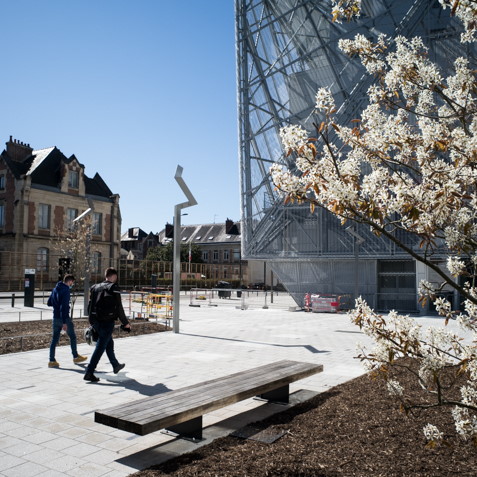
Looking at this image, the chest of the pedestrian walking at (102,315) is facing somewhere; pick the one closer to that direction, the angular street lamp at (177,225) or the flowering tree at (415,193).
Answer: the angular street lamp

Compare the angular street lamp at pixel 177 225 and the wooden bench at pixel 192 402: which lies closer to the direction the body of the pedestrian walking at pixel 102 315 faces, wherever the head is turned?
the angular street lamp
